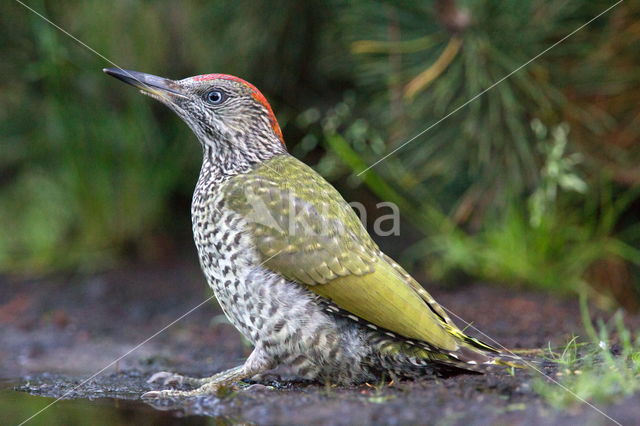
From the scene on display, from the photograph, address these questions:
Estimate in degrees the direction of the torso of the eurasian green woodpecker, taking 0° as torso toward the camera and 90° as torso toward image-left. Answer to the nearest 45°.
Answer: approximately 90°

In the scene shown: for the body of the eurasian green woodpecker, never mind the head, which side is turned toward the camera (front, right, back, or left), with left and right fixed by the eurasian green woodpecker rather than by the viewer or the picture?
left
